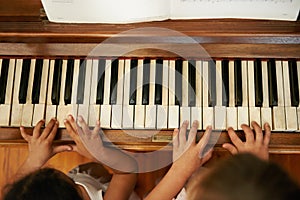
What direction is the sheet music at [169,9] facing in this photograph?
toward the camera

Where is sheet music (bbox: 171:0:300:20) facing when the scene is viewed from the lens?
facing the viewer

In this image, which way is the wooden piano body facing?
toward the camera
